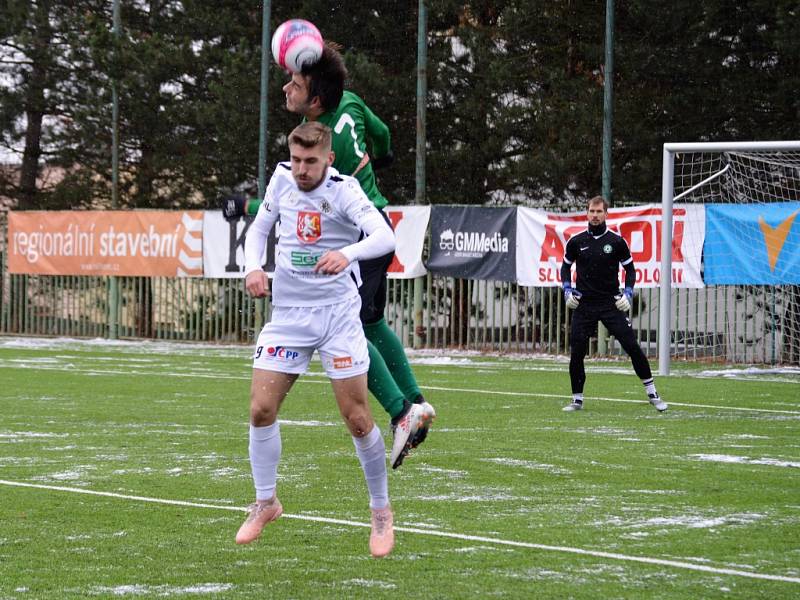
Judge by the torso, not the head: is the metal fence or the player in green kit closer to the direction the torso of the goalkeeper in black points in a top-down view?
the player in green kit

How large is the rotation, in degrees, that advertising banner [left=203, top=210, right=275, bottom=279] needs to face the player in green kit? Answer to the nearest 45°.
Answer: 0° — it already faces them

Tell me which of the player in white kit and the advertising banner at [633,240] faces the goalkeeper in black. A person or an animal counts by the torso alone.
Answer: the advertising banner

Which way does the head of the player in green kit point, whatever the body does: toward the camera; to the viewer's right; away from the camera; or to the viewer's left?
to the viewer's left

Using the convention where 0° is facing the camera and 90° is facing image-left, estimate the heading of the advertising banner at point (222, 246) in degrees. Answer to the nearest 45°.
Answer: approximately 0°

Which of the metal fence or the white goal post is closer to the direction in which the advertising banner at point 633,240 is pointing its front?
the white goal post
